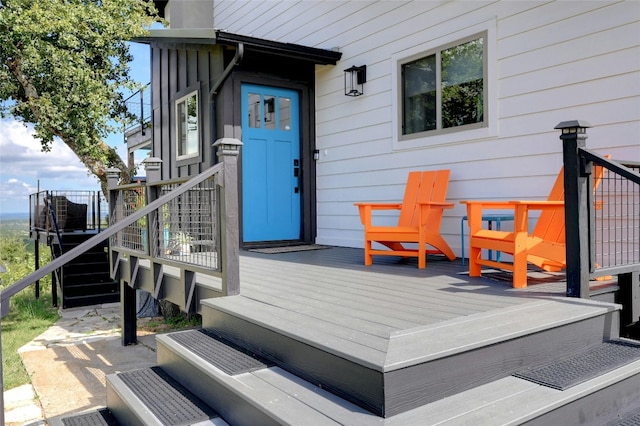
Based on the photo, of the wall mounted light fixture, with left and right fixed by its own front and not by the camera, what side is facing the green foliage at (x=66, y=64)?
right

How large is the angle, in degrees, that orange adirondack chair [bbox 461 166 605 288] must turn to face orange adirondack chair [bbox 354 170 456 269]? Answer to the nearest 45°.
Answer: approximately 90° to its right

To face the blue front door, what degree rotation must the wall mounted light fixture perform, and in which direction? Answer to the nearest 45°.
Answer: approximately 45° to its right

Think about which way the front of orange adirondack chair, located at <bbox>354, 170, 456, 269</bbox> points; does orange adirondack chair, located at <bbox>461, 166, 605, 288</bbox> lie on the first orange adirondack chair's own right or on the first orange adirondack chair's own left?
on the first orange adirondack chair's own left

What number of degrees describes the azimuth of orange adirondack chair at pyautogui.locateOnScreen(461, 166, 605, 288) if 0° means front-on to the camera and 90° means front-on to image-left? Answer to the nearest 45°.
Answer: approximately 45°

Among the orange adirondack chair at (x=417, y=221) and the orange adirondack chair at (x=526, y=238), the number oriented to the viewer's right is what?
0

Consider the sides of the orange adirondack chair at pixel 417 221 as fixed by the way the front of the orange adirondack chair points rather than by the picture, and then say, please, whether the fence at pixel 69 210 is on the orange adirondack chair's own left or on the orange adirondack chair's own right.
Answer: on the orange adirondack chair's own right

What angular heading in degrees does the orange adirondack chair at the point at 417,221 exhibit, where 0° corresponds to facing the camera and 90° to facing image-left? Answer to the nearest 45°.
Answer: approximately 45°

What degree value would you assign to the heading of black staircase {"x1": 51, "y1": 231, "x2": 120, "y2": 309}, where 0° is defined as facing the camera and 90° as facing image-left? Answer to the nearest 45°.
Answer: approximately 0°
